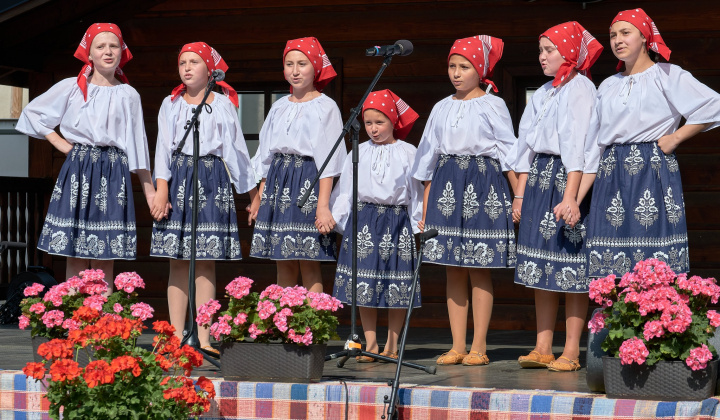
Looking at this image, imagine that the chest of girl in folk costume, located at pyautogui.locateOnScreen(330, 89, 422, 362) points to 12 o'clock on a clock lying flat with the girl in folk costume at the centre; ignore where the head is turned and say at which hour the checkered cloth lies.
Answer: The checkered cloth is roughly at 12 o'clock from the girl in folk costume.

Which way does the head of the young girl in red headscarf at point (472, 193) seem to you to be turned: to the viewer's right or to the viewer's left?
to the viewer's left

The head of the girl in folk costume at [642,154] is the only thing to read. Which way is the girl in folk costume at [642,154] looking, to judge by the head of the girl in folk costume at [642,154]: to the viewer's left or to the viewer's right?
to the viewer's left

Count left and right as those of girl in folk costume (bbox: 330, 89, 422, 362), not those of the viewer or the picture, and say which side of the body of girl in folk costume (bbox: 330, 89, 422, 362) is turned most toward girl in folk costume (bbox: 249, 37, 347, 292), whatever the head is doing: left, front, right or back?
right

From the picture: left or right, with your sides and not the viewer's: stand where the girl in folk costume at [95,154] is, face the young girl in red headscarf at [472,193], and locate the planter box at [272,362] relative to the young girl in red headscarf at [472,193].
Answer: right

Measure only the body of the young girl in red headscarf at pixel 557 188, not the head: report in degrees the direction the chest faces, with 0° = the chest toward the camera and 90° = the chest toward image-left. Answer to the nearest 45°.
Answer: approximately 45°

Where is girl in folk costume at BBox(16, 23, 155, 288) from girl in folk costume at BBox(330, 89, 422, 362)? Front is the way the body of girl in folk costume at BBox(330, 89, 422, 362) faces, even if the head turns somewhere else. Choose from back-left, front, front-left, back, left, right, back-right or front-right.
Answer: right

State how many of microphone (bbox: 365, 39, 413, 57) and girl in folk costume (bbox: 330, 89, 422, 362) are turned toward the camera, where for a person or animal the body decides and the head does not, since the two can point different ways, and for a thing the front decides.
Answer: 1
